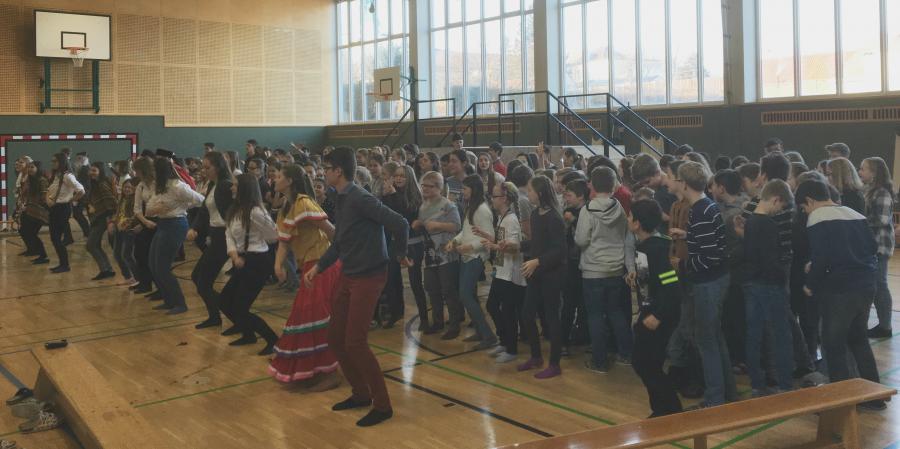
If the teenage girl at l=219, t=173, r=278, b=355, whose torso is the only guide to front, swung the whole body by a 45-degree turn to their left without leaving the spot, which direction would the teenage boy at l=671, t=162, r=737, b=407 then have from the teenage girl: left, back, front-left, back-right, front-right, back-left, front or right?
left

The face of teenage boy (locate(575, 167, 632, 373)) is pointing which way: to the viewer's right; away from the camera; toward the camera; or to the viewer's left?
away from the camera

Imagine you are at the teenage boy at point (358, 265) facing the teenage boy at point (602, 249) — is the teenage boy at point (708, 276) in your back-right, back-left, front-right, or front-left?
front-right

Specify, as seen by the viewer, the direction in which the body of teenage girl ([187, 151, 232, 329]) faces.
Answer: to the viewer's left

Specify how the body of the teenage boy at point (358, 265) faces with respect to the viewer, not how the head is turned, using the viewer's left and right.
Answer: facing to the left of the viewer

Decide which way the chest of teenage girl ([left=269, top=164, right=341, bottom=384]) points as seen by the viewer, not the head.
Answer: to the viewer's left

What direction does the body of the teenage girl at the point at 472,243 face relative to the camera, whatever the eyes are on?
to the viewer's left

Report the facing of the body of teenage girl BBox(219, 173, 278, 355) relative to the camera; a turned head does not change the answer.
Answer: to the viewer's left

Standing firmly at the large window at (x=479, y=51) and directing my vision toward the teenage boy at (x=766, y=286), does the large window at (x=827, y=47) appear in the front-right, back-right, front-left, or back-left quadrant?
front-left

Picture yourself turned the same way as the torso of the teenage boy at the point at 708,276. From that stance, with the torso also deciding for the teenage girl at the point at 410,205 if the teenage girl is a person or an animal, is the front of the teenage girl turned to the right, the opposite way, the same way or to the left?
to the left

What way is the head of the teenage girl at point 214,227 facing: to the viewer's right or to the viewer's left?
to the viewer's left
